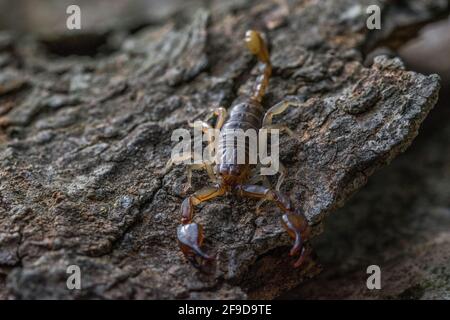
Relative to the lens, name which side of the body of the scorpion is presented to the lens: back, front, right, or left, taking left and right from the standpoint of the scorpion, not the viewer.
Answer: front
